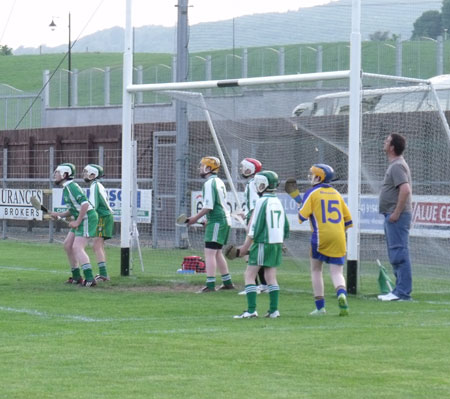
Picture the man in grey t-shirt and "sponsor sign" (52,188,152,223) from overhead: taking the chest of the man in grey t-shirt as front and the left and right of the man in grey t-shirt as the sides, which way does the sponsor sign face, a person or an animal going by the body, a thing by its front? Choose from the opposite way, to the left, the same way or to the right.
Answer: to the left

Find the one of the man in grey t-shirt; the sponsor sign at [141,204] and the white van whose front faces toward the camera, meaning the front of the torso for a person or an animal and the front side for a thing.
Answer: the sponsor sign

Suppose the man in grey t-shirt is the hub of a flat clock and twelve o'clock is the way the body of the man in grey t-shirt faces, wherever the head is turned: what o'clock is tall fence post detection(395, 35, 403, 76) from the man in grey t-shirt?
The tall fence post is roughly at 3 o'clock from the man in grey t-shirt.

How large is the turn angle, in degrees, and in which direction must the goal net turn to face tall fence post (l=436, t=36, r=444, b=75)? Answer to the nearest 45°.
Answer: approximately 135° to its right

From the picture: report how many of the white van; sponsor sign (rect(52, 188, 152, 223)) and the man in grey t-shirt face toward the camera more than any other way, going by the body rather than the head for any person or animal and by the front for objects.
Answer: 1

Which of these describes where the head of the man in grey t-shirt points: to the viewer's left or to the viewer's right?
to the viewer's left

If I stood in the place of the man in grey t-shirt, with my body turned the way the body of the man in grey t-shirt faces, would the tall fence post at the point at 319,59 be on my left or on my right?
on my right

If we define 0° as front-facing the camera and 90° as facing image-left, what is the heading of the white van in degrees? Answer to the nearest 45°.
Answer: approximately 90°

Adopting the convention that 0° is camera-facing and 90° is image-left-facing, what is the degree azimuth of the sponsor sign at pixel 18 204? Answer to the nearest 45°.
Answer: approximately 0°

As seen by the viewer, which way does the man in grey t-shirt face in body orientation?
to the viewer's left
